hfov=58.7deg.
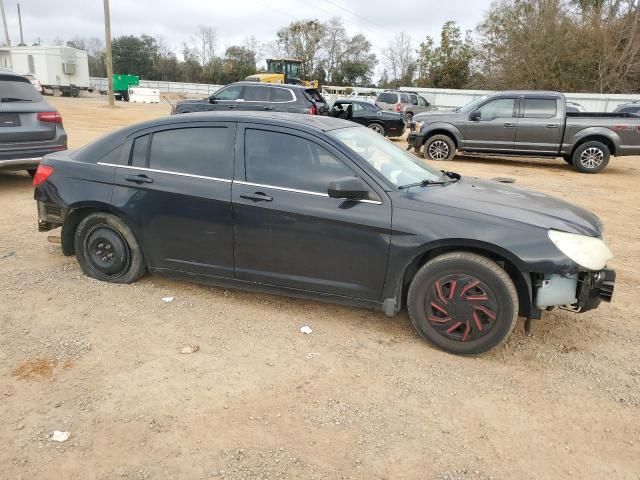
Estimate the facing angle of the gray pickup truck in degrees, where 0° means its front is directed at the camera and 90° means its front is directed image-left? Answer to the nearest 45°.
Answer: approximately 90°

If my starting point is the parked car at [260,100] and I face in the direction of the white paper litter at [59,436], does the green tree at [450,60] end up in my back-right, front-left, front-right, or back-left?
back-left

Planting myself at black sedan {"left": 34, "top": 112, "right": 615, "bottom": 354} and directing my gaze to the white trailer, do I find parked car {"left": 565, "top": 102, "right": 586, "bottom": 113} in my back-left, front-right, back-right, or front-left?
front-right

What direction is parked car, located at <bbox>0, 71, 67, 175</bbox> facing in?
away from the camera

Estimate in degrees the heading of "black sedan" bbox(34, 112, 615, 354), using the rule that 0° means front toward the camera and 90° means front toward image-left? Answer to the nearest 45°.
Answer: approximately 315°

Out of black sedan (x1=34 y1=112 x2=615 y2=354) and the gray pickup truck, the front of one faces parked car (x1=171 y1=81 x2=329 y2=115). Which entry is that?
the gray pickup truck

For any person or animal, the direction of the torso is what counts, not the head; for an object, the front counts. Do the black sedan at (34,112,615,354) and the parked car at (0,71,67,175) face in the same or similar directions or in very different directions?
very different directions

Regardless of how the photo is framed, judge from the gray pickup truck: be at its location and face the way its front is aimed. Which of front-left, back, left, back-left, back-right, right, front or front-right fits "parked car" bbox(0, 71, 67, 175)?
front-left

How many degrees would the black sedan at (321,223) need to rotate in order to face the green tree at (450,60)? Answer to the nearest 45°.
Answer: approximately 135° to its left
